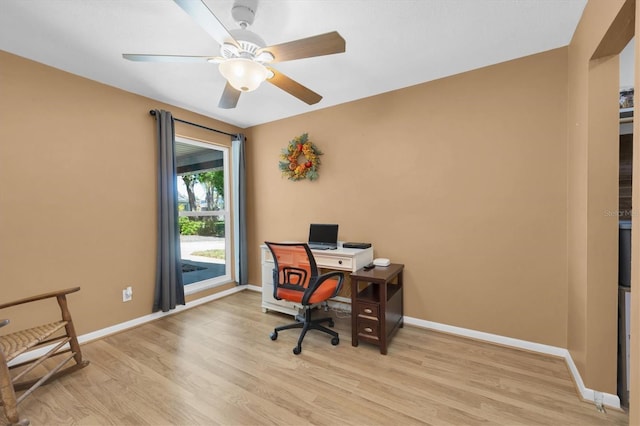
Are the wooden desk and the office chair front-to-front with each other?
yes

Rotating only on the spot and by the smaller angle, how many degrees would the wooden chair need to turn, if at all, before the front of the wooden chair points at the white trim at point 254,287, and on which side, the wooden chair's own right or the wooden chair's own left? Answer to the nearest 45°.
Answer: approximately 45° to the wooden chair's own left

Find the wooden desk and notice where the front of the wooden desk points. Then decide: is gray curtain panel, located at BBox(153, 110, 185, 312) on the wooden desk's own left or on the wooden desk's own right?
on the wooden desk's own right

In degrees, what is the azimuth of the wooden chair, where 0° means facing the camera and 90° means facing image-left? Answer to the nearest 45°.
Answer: approximately 315°

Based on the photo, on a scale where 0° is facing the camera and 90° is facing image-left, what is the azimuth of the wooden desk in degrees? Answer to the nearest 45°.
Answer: approximately 45°

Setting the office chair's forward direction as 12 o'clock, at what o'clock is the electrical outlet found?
The electrical outlet is roughly at 8 o'clock from the office chair.

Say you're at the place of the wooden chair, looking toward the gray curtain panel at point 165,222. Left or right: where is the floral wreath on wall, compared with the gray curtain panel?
right

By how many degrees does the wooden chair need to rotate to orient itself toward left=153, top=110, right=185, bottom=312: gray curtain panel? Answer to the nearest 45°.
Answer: approximately 90° to its left

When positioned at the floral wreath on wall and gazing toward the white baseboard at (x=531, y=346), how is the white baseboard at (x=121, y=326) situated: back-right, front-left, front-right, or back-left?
back-right

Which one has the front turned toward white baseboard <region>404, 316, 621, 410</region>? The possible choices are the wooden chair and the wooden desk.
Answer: the wooden chair

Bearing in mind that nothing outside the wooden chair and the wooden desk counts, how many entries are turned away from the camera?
0

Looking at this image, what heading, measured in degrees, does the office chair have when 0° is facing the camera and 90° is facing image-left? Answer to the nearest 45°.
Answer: approximately 225°

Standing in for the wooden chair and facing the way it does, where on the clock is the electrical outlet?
The electrical outlet is roughly at 9 o'clock from the wooden chair.

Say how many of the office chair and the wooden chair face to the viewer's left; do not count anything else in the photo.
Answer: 0
